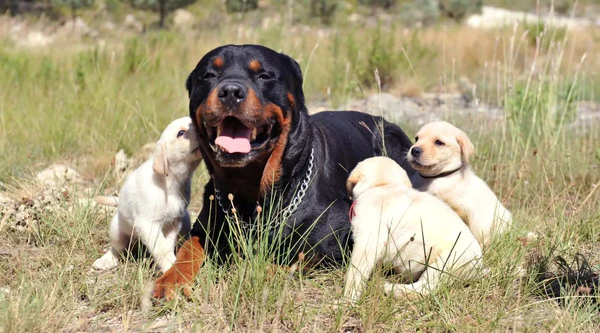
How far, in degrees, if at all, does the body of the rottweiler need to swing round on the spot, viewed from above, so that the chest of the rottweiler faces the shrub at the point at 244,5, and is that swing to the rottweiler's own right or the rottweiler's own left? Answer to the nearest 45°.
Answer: approximately 135° to the rottweiler's own right

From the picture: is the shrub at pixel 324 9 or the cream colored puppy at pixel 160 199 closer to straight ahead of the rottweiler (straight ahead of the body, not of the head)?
the cream colored puppy

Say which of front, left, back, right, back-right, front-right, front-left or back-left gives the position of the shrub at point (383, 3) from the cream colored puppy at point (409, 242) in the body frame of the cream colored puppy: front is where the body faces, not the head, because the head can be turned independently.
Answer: right

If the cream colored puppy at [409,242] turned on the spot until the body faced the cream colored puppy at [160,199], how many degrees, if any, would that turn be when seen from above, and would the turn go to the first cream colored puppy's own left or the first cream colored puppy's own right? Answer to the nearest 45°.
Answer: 0° — it already faces it

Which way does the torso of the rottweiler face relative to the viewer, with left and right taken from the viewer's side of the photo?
facing the viewer and to the left of the viewer

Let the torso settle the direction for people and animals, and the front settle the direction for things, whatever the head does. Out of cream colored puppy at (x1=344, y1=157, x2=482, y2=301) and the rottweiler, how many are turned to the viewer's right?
0

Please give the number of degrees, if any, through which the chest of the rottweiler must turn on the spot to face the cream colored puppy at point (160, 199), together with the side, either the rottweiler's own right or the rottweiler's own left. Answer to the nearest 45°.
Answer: approximately 45° to the rottweiler's own right

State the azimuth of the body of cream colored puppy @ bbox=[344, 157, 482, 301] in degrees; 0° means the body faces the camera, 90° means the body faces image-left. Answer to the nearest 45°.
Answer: approximately 90°

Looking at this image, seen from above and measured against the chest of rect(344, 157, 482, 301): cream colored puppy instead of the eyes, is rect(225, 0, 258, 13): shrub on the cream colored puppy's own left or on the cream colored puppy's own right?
on the cream colored puppy's own right

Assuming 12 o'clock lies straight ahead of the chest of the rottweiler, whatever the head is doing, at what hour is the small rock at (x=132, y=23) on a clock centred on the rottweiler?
The small rock is roughly at 4 o'clock from the rottweiler.

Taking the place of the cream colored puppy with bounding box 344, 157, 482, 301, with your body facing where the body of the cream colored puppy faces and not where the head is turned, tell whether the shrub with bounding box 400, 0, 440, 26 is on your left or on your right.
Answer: on your right

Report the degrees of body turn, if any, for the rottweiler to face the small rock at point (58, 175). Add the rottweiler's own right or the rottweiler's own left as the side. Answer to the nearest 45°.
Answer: approximately 90° to the rottweiler's own right
